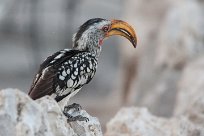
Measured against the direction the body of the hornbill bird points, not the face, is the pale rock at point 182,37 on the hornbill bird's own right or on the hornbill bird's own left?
on the hornbill bird's own left

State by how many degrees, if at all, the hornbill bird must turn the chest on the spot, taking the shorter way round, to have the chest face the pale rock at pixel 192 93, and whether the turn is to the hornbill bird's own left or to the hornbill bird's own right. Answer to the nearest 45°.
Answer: approximately 45° to the hornbill bird's own left

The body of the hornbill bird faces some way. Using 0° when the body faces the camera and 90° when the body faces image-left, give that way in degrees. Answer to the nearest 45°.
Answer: approximately 270°
